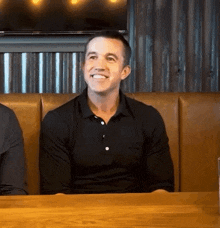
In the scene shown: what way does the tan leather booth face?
toward the camera

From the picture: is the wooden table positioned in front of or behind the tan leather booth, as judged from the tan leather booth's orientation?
in front

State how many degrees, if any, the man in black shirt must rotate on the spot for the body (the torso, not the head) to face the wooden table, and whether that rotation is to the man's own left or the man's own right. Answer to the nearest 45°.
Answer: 0° — they already face it
